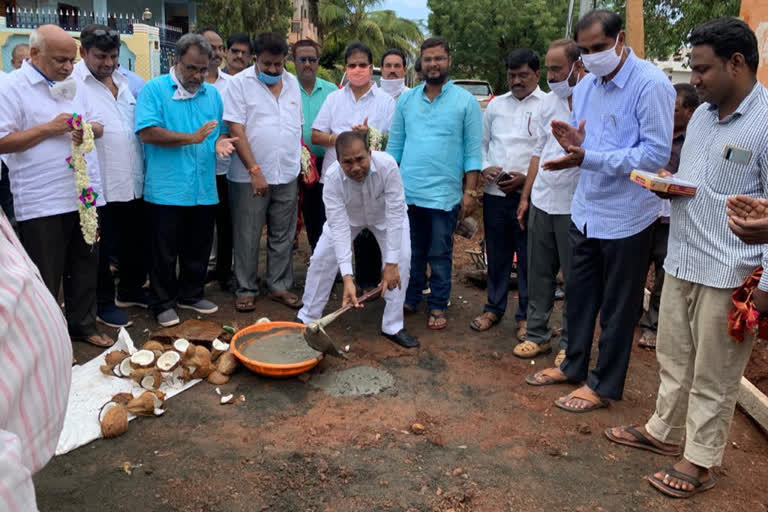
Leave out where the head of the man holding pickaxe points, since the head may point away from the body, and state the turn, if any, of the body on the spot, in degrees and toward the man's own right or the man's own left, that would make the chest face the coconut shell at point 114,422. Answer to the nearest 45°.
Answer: approximately 45° to the man's own right

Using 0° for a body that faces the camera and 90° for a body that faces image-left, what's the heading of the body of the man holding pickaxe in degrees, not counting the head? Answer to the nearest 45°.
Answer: approximately 0°

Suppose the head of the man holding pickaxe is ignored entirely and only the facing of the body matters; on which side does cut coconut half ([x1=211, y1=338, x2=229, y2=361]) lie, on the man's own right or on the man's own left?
on the man's own right

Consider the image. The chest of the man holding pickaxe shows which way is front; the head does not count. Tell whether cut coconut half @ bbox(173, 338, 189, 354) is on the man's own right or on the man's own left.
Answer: on the man's own right

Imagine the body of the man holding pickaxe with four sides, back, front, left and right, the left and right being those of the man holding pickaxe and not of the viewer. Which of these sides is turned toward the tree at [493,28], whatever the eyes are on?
back

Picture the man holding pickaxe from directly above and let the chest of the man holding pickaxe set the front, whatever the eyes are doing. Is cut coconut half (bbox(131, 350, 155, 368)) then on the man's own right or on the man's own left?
on the man's own right

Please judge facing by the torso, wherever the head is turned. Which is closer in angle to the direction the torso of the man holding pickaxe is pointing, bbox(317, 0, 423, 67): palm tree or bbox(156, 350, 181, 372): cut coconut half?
the cut coconut half

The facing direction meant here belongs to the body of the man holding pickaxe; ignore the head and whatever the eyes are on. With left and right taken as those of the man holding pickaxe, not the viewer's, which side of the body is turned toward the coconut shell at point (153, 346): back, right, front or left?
right

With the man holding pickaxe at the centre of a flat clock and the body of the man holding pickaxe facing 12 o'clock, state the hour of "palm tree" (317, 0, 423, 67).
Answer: The palm tree is roughly at 6 o'clock from the man holding pickaxe.
